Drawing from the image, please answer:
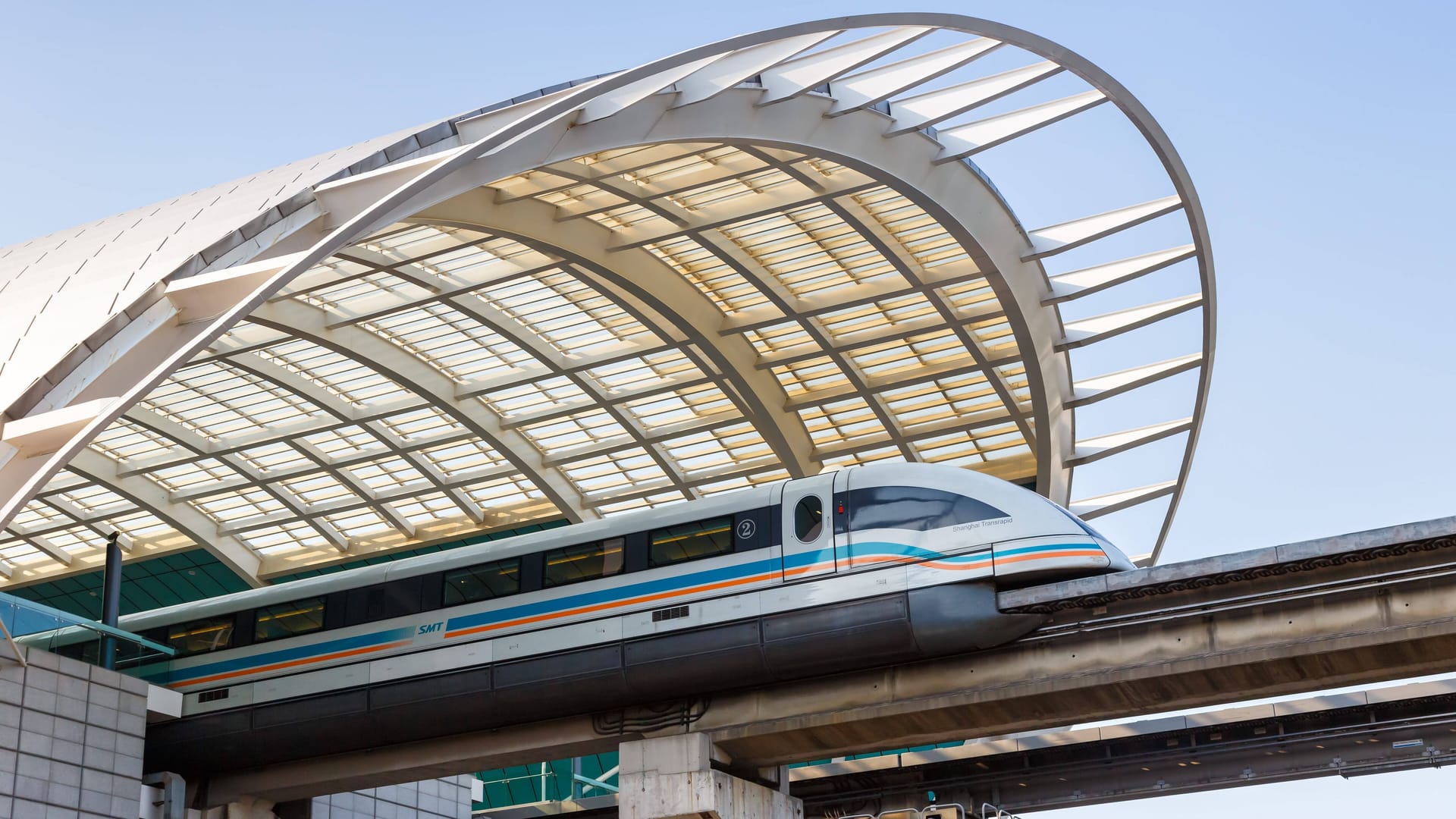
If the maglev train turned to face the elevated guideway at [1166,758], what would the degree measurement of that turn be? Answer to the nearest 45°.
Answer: approximately 90° to its left
